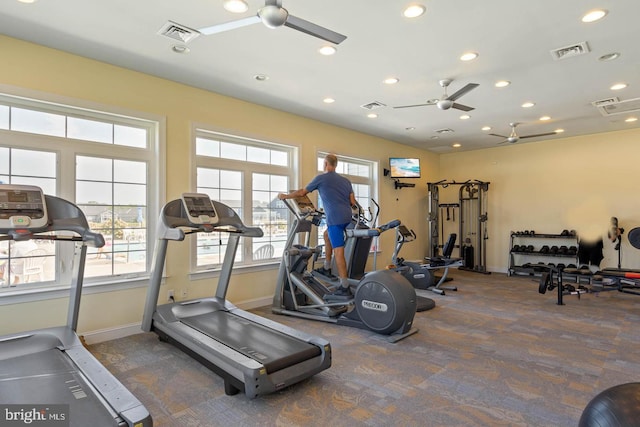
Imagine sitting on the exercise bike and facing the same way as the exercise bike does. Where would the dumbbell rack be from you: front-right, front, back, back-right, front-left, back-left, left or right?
right

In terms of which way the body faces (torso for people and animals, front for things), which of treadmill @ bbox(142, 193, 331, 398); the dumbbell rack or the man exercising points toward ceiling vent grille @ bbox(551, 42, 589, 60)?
the dumbbell rack

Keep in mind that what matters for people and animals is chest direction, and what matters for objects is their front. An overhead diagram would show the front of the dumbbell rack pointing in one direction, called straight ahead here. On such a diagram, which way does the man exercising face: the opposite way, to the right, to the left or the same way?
to the right

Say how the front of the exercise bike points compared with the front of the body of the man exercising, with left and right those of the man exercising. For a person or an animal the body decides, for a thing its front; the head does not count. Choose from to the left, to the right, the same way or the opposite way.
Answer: the same way

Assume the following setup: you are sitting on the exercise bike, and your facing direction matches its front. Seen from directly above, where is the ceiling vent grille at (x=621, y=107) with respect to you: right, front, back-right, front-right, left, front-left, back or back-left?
back-right

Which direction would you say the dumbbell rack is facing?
toward the camera

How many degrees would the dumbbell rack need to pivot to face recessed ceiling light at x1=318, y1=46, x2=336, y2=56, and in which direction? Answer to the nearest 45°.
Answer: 0° — it already faces it

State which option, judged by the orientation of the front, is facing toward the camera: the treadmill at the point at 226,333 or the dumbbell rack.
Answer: the dumbbell rack

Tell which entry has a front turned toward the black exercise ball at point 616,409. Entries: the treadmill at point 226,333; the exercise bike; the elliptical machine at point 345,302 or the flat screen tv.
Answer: the flat screen tv

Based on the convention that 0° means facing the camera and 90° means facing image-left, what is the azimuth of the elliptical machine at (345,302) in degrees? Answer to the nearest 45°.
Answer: approximately 135°

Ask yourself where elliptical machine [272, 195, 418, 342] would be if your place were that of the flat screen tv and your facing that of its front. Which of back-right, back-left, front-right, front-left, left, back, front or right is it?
front

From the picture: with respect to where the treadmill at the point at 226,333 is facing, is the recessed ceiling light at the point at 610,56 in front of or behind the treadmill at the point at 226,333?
behind

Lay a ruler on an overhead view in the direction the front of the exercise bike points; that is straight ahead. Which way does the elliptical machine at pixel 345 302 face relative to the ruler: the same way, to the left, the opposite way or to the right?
the same way

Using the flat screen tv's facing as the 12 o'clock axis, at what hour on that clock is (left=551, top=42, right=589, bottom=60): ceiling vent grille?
The ceiling vent grille is roughly at 11 o'clock from the flat screen tv.

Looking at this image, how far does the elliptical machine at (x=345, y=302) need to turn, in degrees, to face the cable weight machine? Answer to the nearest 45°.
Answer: approximately 90° to its right

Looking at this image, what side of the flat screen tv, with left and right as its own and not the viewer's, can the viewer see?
front

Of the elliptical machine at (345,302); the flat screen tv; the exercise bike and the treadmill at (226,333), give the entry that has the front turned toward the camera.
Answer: the flat screen tv
